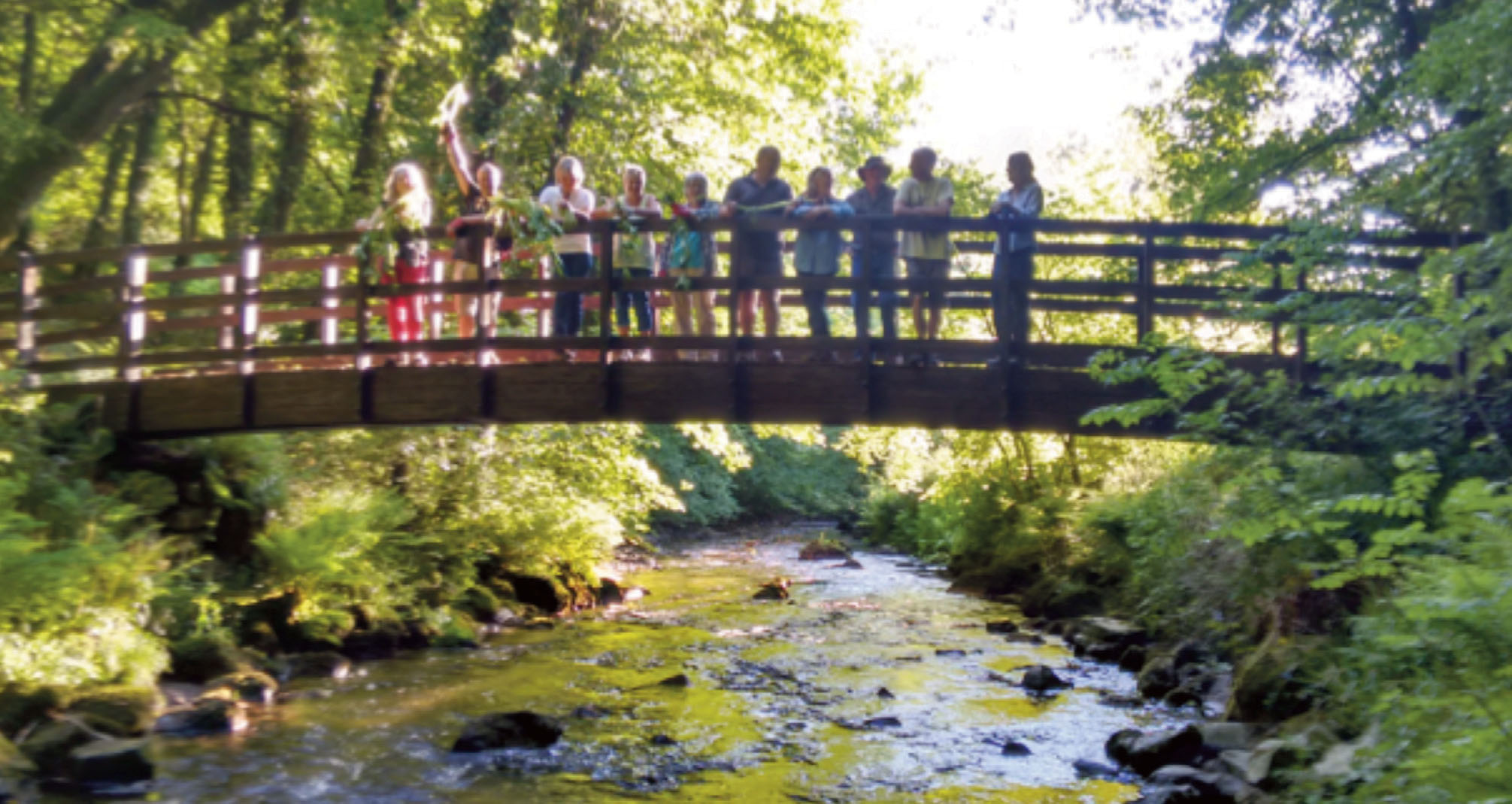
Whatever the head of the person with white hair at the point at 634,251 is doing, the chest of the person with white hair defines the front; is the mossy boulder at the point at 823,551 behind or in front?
behind

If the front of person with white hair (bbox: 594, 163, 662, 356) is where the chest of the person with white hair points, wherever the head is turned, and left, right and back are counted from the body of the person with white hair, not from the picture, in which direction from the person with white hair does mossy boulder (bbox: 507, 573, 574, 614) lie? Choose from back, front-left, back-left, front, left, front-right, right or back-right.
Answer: back

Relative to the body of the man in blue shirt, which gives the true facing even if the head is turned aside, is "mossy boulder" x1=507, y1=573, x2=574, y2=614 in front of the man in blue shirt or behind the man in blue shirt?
behind

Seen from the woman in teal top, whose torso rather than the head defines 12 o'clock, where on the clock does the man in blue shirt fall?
The man in blue shirt is roughly at 10 o'clock from the woman in teal top.

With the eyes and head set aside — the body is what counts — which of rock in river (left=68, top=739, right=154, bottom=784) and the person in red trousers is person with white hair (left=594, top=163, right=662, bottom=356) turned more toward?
the rock in river

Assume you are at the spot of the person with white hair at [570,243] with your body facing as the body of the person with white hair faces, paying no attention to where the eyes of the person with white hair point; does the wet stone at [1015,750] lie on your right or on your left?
on your left

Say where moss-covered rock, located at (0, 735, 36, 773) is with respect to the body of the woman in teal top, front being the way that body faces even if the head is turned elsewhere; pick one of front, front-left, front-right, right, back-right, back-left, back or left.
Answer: front-right
